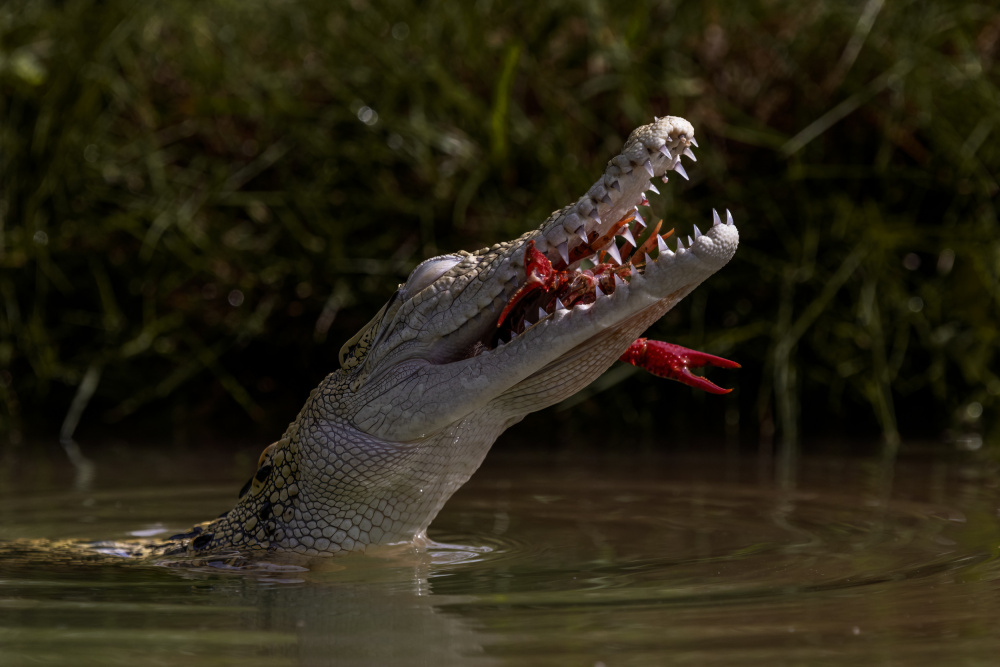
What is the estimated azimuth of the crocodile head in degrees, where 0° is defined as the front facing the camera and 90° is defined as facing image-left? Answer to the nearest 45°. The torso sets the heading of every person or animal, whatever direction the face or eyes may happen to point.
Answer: approximately 270°
